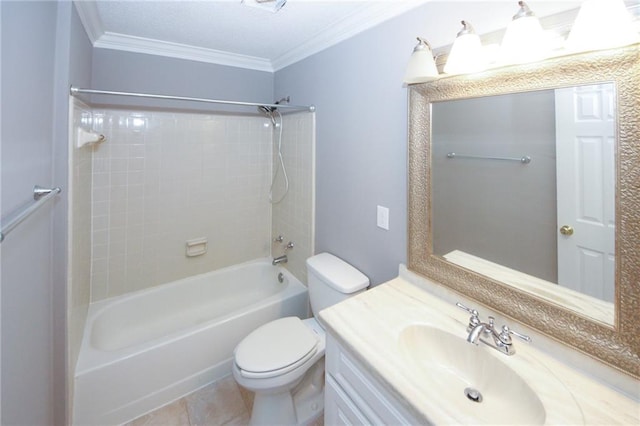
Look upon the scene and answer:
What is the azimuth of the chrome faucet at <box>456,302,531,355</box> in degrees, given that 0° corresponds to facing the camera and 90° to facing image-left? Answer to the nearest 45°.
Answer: approximately 45°

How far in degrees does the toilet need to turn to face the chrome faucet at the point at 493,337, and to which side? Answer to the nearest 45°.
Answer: approximately 90° to its left

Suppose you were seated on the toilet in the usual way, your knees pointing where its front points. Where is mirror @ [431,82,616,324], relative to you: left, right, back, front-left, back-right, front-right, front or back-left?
left

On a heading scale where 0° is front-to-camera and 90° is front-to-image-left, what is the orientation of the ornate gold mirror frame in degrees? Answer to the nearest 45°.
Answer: approximately 45°

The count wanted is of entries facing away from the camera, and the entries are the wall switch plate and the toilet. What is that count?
0

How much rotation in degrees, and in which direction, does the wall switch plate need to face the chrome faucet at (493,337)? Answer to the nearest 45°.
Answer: approximately 90° to its left

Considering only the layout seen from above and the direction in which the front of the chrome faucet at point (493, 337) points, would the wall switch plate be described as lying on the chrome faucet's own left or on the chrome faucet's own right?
on the chrome faucet's own right
